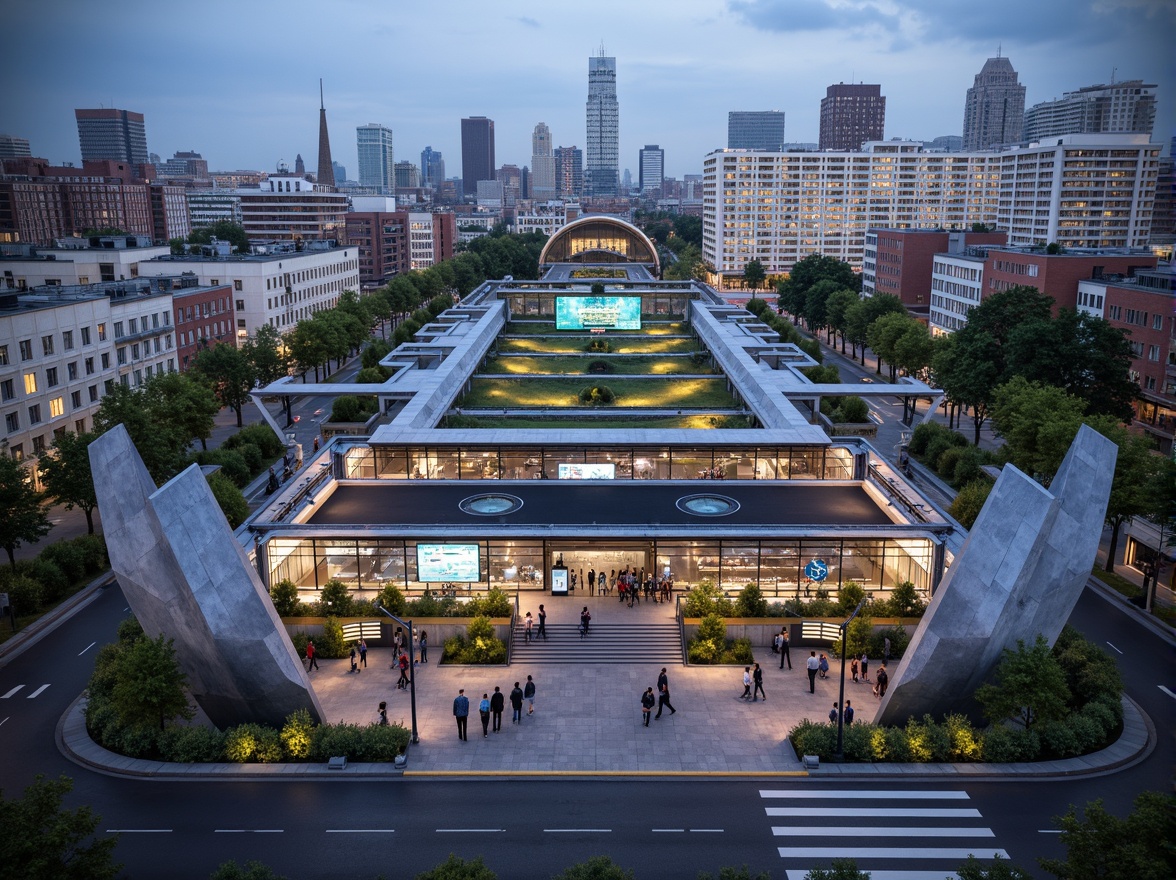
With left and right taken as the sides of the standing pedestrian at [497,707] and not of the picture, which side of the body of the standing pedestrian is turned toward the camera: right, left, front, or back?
back

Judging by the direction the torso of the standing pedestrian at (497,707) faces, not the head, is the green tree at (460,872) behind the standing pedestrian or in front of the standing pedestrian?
behind

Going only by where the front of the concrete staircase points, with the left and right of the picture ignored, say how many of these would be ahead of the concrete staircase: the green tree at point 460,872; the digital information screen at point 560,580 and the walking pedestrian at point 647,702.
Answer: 2

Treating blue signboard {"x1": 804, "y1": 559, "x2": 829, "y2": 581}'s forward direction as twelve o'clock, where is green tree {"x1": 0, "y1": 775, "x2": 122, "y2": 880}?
The green tree is roughly at 1 o'clock from the blue signboard.

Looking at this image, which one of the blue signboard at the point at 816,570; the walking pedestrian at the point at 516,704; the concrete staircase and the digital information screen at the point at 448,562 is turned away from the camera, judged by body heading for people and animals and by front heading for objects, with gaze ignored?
the walking pedestrian

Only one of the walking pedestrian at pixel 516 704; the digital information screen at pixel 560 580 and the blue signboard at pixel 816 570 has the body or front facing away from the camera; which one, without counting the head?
the walking pedestrian

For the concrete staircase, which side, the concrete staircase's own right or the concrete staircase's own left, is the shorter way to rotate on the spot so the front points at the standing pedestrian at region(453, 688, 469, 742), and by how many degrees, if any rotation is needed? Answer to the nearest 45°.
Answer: approximately 45° to the concrete staircase's own right

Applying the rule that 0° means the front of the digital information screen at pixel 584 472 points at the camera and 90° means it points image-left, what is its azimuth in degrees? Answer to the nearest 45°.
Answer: approximately 0°

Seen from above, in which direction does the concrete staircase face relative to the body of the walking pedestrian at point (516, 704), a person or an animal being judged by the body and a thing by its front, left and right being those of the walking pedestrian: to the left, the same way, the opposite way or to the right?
the opposite way

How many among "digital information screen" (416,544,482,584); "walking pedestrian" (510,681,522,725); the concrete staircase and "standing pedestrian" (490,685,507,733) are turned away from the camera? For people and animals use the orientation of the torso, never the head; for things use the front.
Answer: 2

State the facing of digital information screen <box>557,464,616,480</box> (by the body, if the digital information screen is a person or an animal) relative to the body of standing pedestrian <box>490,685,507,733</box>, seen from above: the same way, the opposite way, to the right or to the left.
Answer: the opposite way
